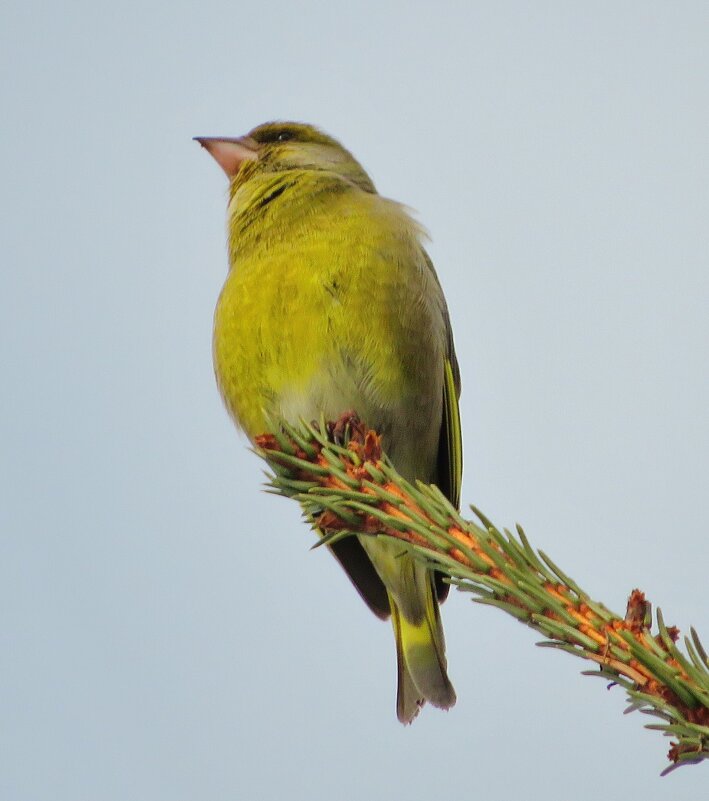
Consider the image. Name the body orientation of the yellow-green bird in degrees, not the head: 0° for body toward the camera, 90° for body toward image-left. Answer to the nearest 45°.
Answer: approximately 45°
